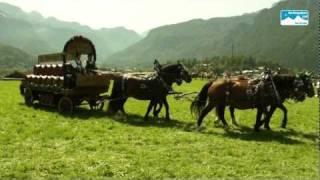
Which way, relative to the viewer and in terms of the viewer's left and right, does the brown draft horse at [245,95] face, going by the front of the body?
facing to the right of the viewer

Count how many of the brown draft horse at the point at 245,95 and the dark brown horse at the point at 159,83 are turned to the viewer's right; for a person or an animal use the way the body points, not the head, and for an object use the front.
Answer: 2

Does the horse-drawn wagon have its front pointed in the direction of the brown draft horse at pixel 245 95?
yes

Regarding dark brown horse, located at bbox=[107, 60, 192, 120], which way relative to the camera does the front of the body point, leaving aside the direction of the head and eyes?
to the viewer's right

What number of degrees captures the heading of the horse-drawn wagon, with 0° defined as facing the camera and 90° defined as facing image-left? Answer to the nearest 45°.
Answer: approximately 315°

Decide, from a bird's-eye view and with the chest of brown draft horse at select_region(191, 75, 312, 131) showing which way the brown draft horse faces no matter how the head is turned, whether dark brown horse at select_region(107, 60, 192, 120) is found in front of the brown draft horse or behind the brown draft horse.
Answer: behind

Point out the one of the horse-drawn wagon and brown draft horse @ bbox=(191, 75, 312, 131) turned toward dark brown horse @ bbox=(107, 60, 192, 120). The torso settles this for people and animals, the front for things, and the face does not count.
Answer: the horse-drawn wagon

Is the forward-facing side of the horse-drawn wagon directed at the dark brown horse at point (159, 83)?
yes
